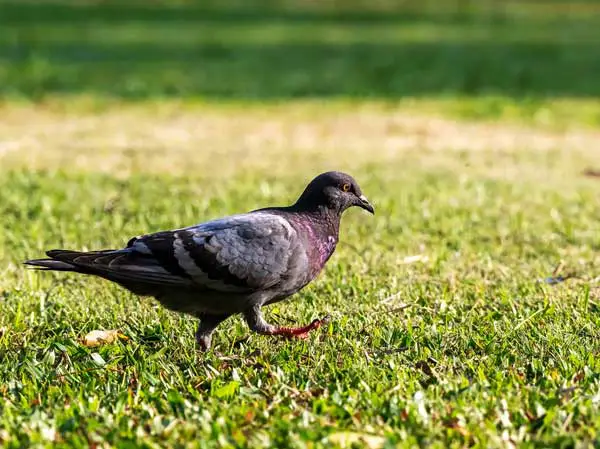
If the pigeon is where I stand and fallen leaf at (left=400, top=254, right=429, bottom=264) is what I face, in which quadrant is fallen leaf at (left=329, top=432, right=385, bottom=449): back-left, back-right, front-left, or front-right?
back-right

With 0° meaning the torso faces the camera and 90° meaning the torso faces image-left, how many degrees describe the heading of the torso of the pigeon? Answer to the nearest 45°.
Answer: approximately 270°

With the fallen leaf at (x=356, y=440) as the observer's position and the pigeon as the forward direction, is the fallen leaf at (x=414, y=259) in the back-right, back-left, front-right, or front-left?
front-right

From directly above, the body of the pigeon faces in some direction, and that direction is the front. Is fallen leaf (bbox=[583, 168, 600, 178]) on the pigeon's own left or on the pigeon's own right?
on the pigeon's own left

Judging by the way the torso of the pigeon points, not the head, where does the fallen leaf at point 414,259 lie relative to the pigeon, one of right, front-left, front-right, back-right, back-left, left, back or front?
front-left

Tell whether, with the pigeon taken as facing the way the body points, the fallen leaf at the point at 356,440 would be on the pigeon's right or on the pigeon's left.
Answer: on the pigeon's right
